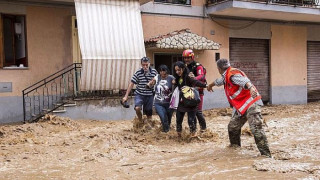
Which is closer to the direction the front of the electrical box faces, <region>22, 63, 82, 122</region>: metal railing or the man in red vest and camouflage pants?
the man in red vest and camouflage pants

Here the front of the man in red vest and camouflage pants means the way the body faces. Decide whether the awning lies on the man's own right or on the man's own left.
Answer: on the man's own right

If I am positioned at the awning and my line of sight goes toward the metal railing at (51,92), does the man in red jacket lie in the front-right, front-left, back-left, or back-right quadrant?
back-left

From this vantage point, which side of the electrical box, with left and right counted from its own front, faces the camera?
front

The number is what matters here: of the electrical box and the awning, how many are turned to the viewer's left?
0

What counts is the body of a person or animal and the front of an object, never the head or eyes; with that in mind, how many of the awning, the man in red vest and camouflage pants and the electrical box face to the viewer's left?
1

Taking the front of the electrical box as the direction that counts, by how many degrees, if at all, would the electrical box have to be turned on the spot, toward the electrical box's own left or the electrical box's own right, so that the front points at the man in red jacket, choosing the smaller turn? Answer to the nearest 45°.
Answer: approximately 45° to the electrical box's own left

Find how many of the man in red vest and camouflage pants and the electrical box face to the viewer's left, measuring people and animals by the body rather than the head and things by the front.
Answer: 1

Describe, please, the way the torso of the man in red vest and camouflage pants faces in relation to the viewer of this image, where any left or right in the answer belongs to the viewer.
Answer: facing to the left of the viewer

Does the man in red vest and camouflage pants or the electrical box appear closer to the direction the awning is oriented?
the man in red vest and camouflage pants

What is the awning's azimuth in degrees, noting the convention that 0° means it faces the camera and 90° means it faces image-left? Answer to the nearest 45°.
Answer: approximately 0°

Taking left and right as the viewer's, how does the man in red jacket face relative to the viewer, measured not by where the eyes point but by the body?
facing the viewer and to the left of the viewer
